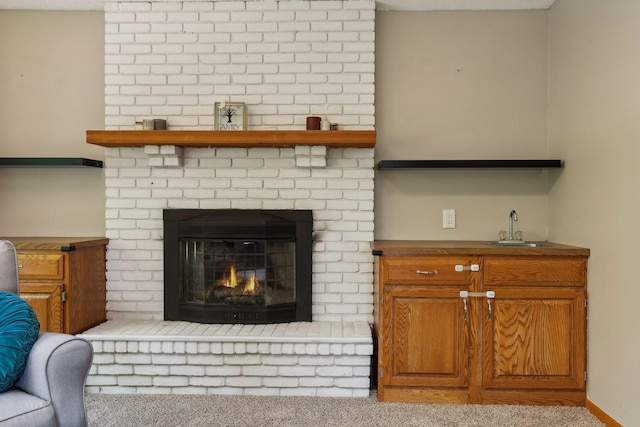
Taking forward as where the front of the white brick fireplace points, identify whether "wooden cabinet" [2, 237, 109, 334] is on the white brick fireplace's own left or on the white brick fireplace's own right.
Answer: on the white brick fireplace's own right

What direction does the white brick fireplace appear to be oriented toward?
toward the camera

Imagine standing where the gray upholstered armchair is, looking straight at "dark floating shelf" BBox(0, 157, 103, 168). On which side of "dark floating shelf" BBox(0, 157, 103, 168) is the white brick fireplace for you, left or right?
right

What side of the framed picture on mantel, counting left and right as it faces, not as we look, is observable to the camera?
front

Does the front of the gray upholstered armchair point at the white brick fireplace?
no

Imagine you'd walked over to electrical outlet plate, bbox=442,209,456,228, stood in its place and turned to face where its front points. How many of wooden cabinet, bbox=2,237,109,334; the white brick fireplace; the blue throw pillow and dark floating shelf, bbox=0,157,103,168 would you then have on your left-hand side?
0

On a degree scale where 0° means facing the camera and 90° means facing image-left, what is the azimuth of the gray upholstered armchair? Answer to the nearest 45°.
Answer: approximately 315°

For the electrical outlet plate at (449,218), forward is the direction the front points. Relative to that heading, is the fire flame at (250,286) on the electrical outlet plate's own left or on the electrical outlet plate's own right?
on the electrical outlet plate's own right

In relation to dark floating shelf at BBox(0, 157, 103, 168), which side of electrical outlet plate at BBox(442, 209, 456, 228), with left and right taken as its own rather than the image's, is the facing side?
right

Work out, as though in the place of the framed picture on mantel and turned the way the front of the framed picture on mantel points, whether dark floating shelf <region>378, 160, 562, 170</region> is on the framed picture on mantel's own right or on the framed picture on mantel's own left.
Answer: on the framed picture on mantel's own left

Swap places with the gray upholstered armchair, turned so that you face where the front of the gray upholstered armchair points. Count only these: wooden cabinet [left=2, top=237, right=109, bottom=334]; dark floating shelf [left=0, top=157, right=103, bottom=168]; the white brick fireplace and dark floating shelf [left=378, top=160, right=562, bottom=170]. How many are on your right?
0

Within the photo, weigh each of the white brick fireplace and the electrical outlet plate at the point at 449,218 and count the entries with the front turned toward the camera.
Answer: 2

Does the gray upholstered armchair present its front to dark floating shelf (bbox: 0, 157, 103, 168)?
no

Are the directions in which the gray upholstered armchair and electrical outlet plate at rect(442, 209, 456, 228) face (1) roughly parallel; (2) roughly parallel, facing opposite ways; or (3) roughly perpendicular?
roughly perpendicular

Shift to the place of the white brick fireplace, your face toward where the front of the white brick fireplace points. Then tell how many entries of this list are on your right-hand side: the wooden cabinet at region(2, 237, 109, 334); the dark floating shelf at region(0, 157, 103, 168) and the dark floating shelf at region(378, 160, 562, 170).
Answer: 2

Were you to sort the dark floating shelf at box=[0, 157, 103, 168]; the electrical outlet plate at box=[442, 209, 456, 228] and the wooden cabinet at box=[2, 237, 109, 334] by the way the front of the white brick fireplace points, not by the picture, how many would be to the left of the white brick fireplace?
1
